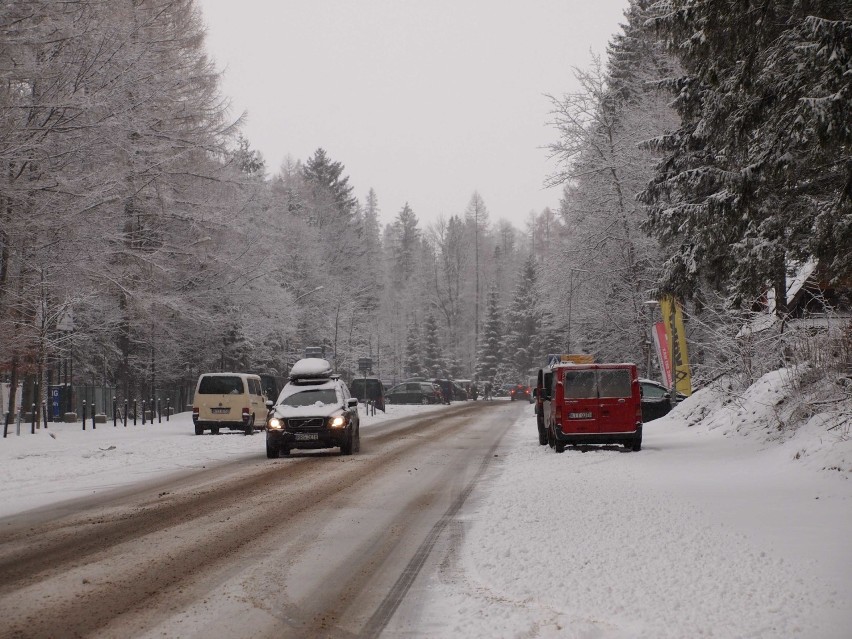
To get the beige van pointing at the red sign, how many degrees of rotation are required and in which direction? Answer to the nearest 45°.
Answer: approximately 90° to its right

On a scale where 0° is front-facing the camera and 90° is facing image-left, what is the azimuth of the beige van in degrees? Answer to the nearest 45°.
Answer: approximately 180°

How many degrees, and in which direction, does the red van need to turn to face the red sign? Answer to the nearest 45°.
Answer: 0° — it already faces it

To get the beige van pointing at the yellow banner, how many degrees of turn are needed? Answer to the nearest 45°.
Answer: approximately 90° to its right

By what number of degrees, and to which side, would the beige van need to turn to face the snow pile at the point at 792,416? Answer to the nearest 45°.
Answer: approximately 135° to its right

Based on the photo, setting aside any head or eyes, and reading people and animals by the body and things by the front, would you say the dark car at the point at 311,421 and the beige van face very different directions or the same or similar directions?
very different directions

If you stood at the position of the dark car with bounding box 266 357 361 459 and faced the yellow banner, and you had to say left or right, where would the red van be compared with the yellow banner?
right

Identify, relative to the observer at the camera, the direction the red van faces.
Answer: facing away from the viewer

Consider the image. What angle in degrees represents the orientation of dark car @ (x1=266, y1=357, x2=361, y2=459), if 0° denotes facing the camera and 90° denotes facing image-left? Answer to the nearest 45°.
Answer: approximately 0°

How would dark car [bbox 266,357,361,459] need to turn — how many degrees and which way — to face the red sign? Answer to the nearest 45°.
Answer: approximately 135° to its left

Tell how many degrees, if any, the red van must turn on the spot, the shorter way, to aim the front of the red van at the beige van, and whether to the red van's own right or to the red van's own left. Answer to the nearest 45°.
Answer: approximately 45° to the red van's own left

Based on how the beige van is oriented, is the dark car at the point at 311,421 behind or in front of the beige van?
behind
